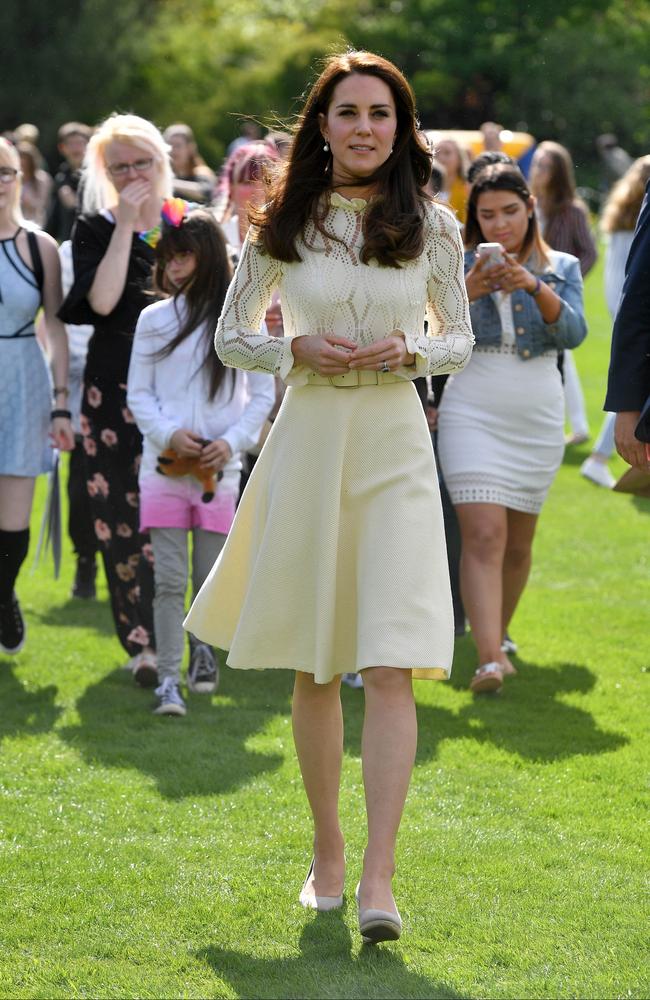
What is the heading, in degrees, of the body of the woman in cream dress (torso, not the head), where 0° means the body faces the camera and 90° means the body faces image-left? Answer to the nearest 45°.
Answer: approximately 0°

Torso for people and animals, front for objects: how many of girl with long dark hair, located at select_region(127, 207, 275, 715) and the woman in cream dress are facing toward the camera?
2

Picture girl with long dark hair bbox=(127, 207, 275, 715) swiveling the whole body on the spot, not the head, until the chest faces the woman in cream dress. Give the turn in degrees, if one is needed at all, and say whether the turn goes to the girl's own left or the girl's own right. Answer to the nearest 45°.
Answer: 0° — they already face them

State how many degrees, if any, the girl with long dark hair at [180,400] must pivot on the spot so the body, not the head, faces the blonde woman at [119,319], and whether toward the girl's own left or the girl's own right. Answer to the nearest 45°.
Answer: approximately 135° to the girl's own right

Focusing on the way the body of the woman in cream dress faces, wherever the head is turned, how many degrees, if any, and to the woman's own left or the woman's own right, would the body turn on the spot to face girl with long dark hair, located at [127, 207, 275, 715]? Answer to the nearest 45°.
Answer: approximately 180°

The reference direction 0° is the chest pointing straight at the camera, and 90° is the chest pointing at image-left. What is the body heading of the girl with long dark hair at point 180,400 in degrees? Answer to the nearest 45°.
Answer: approximately 0°
